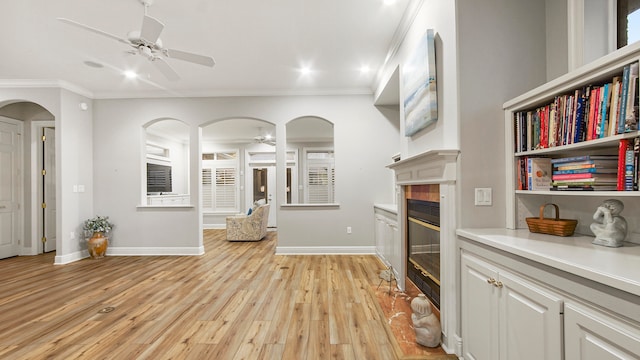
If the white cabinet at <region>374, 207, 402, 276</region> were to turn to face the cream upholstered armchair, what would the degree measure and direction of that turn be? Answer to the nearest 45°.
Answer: approximately 45° to its right

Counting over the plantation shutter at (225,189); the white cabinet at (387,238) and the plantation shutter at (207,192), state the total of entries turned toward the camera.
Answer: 2

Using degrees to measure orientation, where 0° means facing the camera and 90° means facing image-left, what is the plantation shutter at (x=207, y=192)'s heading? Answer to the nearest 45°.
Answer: approximately 0°

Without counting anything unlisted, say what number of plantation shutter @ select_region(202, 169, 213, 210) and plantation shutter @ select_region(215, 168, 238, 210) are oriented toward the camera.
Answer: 2

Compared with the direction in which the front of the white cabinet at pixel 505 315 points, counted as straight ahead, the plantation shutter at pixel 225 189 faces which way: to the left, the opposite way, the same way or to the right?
to the left

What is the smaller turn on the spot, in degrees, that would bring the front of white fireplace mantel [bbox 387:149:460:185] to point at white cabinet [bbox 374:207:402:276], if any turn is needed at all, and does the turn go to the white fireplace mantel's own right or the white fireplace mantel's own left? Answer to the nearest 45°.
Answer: approximately 135° to the white fireplace mantel's own right

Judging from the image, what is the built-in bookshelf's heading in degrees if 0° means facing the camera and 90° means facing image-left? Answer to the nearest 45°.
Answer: approximately 45°

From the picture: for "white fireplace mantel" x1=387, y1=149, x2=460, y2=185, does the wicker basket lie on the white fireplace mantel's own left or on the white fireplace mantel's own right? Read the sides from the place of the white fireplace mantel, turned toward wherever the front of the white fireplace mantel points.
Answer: on the white fireplace mantel's own left

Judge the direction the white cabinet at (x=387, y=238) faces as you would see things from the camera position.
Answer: facing to the left of the viewer

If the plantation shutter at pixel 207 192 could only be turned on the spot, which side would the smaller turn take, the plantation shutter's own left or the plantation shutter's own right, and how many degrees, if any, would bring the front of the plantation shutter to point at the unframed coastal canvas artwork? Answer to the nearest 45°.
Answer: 0° — it already faces it
